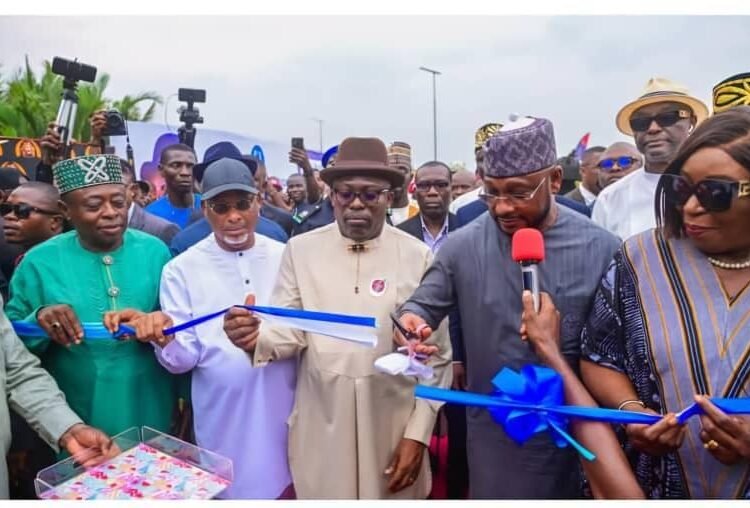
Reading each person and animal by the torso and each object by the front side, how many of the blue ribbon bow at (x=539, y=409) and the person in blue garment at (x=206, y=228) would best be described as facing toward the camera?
2

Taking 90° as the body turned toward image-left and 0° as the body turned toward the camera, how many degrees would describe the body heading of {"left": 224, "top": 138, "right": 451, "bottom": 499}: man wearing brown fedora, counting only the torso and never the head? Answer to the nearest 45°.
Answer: approximately 0°

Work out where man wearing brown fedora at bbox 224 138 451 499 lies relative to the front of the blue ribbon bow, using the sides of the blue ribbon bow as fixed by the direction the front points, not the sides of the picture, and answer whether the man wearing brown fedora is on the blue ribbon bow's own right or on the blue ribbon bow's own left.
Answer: on the blue ribbon bow's own right

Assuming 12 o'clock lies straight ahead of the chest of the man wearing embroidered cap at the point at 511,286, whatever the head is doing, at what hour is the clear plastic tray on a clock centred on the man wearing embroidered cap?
The clear plastic tray is roughly at 1 o'clock from the man wearing embroidered cap.

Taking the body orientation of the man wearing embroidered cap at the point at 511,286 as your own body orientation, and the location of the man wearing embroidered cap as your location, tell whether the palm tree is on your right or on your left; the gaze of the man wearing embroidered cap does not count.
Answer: on your right

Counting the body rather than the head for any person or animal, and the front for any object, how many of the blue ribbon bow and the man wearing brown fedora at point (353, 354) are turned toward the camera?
2

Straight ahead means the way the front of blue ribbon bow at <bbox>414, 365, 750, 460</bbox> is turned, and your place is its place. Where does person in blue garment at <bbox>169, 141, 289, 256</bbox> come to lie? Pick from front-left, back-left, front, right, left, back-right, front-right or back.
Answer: back-right

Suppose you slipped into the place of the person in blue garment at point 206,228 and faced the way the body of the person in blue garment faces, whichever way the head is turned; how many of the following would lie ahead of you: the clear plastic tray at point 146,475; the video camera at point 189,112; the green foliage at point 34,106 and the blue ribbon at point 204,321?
2

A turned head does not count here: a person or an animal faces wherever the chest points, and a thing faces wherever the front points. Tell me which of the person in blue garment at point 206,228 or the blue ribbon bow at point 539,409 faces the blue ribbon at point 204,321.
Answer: the person in blue garment

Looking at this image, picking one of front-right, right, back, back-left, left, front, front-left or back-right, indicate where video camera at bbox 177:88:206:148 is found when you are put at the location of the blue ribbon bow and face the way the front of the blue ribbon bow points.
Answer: back-right
